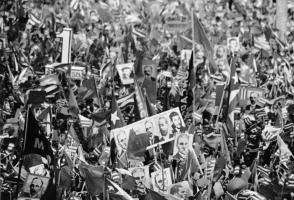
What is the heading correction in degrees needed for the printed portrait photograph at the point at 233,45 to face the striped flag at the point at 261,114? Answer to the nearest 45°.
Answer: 0° — it already faces it

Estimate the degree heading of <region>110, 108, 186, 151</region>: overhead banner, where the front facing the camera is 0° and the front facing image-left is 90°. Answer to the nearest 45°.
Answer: approximately 0°

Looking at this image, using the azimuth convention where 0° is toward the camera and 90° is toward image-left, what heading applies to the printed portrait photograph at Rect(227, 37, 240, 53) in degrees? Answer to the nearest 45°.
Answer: approximately 0°

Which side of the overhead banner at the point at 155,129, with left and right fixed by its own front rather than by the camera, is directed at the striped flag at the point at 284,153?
left

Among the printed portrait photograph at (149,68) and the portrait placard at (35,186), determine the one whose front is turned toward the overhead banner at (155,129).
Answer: the printed portrait photograph

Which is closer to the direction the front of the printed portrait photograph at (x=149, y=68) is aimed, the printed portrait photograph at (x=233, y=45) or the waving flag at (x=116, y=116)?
the waving flag
